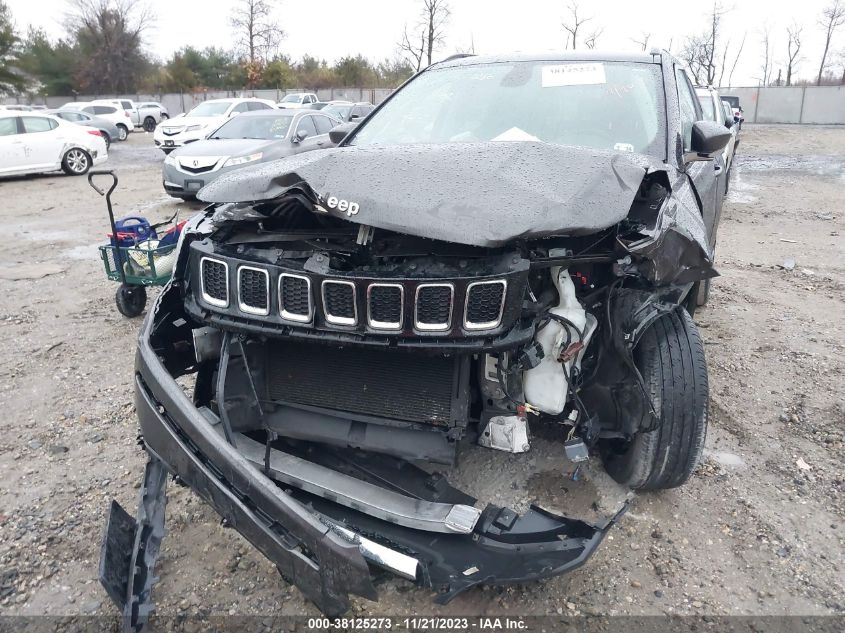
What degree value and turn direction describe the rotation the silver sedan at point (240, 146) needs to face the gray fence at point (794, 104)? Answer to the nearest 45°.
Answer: approximately 180°

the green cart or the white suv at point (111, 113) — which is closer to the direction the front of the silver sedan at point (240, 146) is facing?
the green cart

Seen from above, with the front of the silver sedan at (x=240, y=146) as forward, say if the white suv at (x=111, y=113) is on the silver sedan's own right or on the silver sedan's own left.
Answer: on the silver sedan's own right

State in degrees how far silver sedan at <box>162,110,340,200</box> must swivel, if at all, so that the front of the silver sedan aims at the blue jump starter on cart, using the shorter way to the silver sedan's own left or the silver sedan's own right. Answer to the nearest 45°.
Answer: approximately 45° to the silver sedan's own left

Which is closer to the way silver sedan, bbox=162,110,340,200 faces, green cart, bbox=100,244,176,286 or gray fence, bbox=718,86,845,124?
the green cart

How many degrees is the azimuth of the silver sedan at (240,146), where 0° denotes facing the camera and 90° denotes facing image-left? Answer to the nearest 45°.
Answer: approximately 45°

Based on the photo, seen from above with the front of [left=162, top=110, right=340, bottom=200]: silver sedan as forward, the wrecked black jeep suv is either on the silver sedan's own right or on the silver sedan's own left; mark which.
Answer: on the silver sedan's own left

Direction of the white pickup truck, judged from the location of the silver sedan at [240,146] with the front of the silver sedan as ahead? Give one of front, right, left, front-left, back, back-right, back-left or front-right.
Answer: back-right

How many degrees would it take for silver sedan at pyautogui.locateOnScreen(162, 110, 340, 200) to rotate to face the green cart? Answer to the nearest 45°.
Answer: approximately 45° to its left
